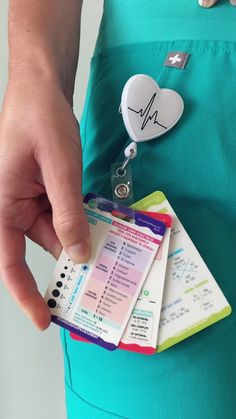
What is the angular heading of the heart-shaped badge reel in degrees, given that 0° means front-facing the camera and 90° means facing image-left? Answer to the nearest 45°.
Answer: approximately 0°
